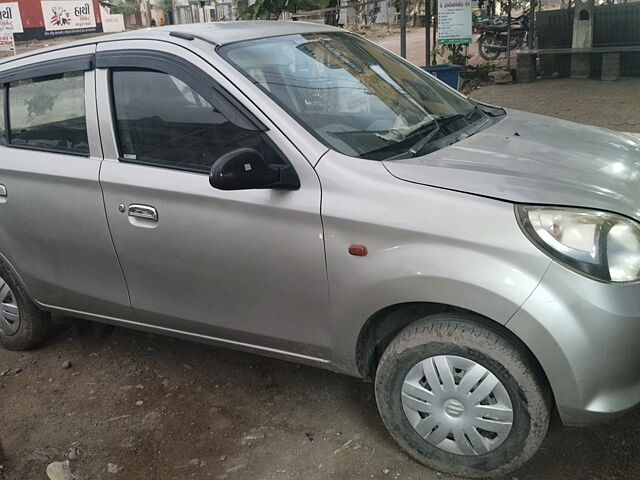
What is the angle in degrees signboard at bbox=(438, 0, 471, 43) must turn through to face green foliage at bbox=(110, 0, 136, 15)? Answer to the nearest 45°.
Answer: approximately 135° to its right

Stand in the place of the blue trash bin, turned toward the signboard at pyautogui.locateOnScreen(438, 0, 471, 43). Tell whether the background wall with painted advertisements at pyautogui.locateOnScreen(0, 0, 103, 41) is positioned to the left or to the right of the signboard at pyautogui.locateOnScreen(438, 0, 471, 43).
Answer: left

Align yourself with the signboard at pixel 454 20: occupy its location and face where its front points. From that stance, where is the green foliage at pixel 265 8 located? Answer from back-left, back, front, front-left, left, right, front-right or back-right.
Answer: front-right

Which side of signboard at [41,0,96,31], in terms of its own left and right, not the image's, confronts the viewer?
front

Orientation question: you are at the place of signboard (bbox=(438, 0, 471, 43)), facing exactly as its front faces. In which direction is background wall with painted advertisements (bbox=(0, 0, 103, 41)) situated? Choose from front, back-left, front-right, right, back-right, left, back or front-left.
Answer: back-right

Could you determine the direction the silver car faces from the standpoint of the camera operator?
facing the viewer and to the right of the viewer

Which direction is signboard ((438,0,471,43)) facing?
toward the camera

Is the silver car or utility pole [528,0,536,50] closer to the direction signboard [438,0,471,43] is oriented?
the silver car

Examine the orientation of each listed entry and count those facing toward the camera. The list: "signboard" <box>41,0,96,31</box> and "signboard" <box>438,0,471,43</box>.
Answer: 2

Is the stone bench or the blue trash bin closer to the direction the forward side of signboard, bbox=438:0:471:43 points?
the blue trash bin

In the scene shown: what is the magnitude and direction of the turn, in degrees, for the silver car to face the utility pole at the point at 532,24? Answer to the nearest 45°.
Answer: approximately 135° to its left

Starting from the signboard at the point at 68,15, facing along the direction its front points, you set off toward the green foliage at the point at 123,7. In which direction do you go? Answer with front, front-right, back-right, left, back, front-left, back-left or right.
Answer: left

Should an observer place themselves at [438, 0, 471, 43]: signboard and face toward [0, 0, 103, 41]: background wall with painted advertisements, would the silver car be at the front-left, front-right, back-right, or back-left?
back-left
